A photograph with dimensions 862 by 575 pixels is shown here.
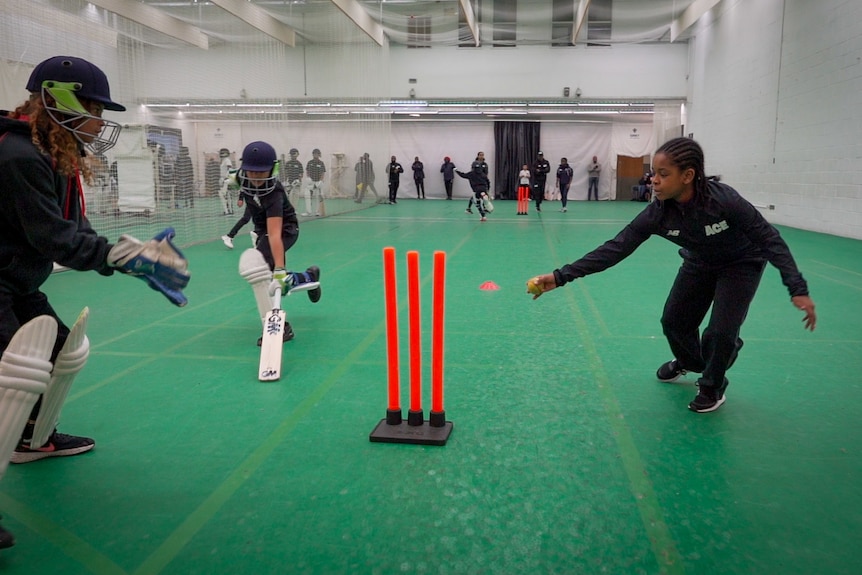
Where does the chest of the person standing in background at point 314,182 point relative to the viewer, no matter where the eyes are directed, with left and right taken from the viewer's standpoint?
facing the viewer

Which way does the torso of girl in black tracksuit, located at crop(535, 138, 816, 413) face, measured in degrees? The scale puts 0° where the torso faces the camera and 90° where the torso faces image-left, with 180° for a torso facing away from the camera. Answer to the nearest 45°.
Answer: approximately 45°

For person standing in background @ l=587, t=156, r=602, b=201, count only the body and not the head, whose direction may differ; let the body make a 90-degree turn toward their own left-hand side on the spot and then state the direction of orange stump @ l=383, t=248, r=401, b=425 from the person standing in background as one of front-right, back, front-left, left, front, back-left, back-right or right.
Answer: right

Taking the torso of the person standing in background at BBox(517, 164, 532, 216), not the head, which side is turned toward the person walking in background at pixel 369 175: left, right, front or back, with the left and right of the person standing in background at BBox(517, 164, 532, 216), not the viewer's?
right

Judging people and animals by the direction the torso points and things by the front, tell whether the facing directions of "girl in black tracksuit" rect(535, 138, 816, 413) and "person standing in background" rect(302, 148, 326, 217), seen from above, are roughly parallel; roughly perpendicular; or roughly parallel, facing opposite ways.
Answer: roughly perpendicular

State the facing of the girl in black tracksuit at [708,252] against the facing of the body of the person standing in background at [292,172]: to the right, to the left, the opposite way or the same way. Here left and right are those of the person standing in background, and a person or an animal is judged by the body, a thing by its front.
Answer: to the right

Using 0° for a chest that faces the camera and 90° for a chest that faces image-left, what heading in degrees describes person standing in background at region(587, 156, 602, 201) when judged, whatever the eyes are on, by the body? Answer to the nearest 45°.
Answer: approximately 0°

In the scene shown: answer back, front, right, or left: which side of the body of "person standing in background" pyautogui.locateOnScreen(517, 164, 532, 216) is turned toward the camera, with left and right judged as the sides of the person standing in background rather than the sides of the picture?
front

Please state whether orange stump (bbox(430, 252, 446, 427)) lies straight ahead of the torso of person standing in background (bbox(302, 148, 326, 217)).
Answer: yes

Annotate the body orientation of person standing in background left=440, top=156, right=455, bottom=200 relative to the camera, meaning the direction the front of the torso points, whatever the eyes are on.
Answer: toward the camera

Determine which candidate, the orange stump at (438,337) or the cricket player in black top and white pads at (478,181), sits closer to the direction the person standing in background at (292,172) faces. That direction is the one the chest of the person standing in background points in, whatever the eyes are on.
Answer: the orange stump

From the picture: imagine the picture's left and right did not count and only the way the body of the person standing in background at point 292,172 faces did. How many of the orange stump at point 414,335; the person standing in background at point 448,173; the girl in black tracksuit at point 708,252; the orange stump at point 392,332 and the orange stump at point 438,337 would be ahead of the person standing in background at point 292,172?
4
